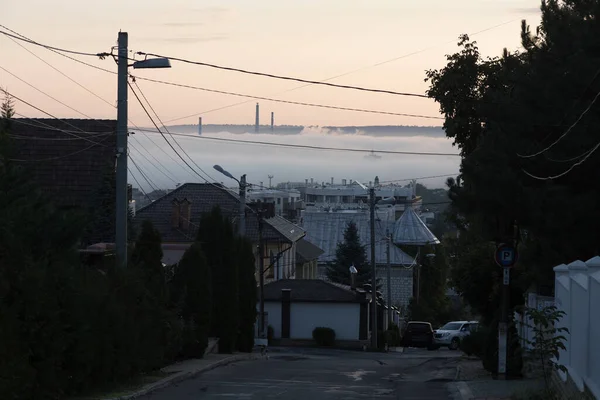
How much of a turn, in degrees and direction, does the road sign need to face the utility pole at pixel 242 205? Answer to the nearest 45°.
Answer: approximately 135° to its right

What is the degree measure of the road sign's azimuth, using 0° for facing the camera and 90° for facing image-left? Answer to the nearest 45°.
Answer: approximately 0°

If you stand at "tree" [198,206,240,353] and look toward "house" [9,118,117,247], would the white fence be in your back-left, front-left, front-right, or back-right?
back-left

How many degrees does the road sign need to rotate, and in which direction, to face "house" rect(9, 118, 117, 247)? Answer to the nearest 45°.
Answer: approximately 135° to its right

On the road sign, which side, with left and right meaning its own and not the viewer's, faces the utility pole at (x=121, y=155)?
right

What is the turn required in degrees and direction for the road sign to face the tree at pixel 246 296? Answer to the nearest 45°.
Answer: approximately 135° to its right

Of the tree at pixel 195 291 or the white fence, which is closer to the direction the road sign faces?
the white fence

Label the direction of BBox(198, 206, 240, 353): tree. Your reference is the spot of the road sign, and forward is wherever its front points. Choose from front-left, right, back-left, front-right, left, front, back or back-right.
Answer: back-right

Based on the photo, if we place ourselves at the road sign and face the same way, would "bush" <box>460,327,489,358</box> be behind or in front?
behind

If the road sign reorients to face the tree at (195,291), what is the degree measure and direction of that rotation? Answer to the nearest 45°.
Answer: approximately 135° to its right
